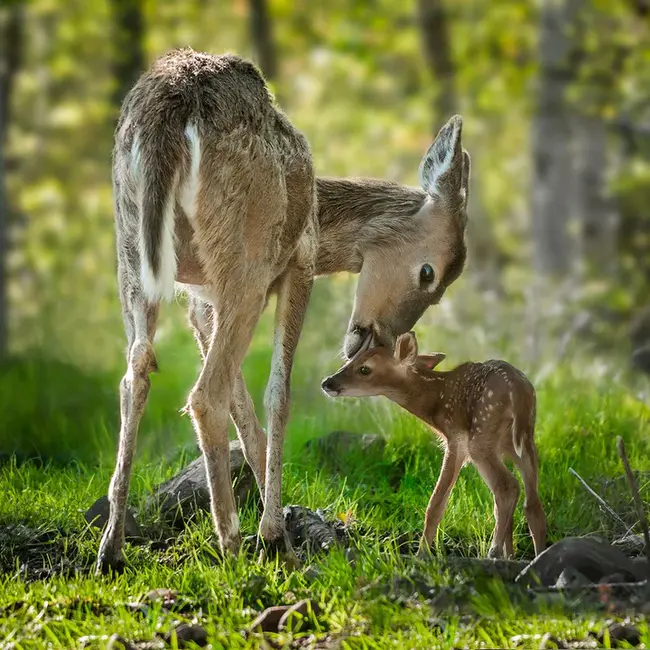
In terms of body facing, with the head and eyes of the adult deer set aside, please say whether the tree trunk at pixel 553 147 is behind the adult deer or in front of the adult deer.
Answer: in front

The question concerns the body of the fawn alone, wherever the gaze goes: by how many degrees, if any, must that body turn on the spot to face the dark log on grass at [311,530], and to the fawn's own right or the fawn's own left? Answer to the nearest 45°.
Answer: approximately 45° to the fawn's own left

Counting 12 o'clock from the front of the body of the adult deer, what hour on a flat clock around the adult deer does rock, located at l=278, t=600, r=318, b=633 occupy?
The rock is roughly at 4 o'clock from the adult deer.

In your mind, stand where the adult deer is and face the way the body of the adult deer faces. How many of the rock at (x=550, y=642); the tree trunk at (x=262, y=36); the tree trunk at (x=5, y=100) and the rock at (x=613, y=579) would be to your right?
2

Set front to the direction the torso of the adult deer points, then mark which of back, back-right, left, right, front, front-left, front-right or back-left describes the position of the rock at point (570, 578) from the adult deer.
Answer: right

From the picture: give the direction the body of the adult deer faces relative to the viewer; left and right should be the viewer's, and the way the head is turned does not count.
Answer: facing away from the viewer and to the right of the viewer

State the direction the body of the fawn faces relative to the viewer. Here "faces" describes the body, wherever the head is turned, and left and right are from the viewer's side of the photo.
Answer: facing away from the viewer and to the left of the viewer

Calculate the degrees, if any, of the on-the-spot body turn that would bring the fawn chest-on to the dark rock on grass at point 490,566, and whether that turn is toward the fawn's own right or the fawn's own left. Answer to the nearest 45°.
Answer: approximately 135° to the fawn's own left

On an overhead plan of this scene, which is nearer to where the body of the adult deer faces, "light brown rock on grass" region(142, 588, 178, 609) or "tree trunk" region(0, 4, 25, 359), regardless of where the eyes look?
the tree trunk

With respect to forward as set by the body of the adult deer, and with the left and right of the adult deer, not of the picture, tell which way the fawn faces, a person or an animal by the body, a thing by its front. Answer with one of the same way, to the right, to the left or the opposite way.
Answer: to the left

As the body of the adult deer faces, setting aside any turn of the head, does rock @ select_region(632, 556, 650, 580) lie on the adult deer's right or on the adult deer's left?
on the adult deer's right

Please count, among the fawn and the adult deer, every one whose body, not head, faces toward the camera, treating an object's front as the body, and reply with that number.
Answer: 0

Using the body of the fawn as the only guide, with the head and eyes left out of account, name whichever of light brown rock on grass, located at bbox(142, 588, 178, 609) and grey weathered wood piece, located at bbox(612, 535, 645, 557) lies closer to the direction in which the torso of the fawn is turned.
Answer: the light brown rock on grass

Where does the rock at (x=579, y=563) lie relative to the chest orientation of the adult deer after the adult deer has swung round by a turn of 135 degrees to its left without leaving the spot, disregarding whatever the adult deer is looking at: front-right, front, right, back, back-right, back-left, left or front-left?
back-left

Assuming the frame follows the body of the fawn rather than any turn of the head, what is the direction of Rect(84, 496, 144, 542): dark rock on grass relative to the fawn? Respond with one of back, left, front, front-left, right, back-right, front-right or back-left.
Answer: front-left

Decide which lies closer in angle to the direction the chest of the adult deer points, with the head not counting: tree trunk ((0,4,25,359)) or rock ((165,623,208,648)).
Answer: the tree trunk
